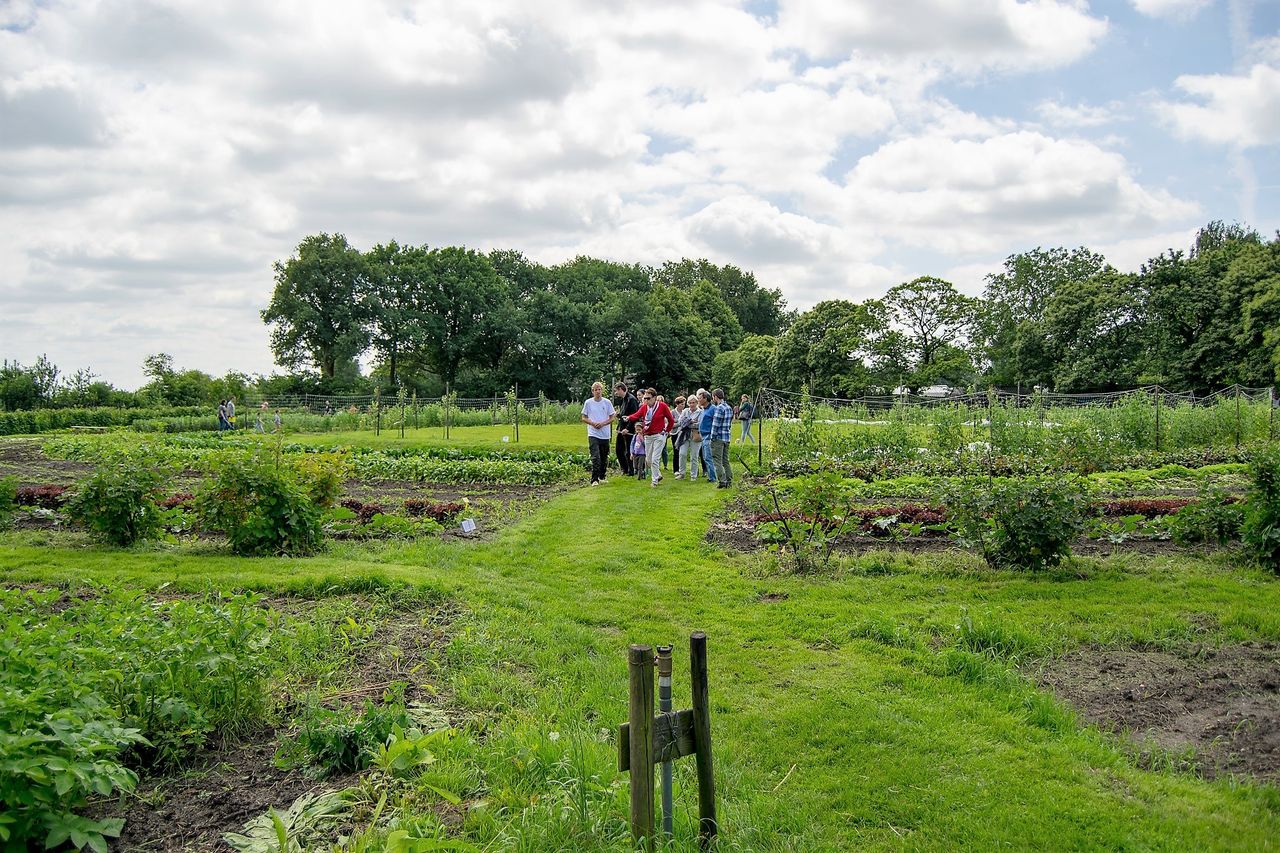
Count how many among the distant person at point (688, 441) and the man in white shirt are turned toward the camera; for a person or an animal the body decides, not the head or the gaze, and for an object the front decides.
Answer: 2

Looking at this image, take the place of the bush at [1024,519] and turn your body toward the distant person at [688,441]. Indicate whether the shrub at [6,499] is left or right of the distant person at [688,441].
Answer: left

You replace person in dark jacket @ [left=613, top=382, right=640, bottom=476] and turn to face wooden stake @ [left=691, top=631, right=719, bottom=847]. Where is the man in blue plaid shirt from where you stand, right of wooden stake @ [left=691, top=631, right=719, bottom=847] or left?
left

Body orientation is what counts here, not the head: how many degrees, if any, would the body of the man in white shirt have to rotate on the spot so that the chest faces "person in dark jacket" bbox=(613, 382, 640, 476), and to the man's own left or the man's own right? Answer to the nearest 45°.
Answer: approximately 135° to the man's own left

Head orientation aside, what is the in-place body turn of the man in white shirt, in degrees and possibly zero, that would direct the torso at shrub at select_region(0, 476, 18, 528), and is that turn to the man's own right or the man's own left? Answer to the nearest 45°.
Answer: approximately 45° to the man's own right

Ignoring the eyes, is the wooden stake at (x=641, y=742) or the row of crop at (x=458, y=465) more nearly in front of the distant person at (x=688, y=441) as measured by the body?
the wooden stake

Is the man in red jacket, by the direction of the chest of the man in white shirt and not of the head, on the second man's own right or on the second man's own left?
on the second man's own left

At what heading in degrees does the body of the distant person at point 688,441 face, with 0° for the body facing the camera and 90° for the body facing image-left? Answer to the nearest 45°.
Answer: approximately 0°

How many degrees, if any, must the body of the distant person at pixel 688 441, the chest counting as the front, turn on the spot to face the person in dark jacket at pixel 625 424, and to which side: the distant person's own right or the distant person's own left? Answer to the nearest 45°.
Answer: approximately 90° to the distant person's own right

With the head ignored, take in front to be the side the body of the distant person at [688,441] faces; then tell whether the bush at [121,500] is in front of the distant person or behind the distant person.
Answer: in front

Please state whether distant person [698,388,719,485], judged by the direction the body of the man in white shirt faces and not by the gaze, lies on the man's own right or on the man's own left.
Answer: on the man's own left
